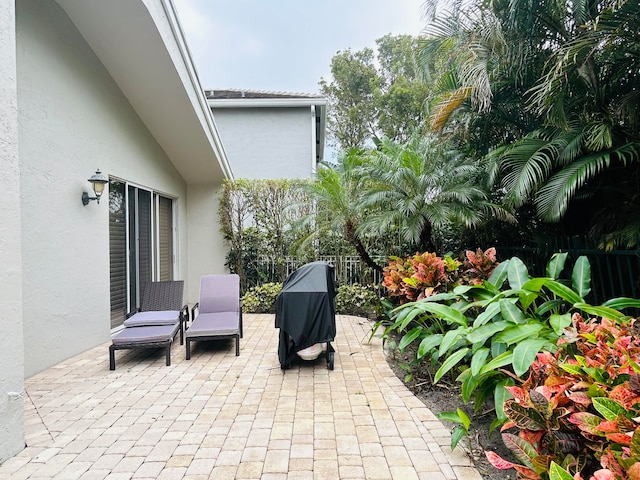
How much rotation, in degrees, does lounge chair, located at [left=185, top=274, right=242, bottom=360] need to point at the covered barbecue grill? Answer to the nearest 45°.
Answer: approximately 45° to its left

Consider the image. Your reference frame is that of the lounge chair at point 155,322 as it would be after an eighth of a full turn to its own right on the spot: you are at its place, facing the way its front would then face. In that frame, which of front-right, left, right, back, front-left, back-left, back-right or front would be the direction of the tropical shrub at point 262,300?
back

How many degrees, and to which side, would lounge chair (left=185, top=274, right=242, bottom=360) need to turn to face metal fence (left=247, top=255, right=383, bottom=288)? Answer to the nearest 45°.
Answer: approximately 135° to its left

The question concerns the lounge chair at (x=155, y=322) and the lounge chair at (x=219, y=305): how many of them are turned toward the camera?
2

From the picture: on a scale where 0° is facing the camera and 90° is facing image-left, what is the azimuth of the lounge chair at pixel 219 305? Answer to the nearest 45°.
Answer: approximately 0°

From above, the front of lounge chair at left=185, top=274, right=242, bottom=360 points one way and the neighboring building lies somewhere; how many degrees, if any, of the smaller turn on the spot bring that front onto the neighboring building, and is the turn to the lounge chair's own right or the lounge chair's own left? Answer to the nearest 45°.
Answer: approximately 180°

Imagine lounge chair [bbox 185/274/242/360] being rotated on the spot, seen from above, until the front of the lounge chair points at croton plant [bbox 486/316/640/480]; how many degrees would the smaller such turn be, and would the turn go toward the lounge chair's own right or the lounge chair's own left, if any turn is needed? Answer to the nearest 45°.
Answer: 0° — it already faces it

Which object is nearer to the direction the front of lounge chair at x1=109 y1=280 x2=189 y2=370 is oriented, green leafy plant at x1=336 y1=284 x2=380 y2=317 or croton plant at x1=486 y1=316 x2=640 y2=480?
the croton plant

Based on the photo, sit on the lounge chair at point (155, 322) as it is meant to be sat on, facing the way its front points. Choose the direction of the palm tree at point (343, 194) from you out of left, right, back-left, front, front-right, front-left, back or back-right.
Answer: left
